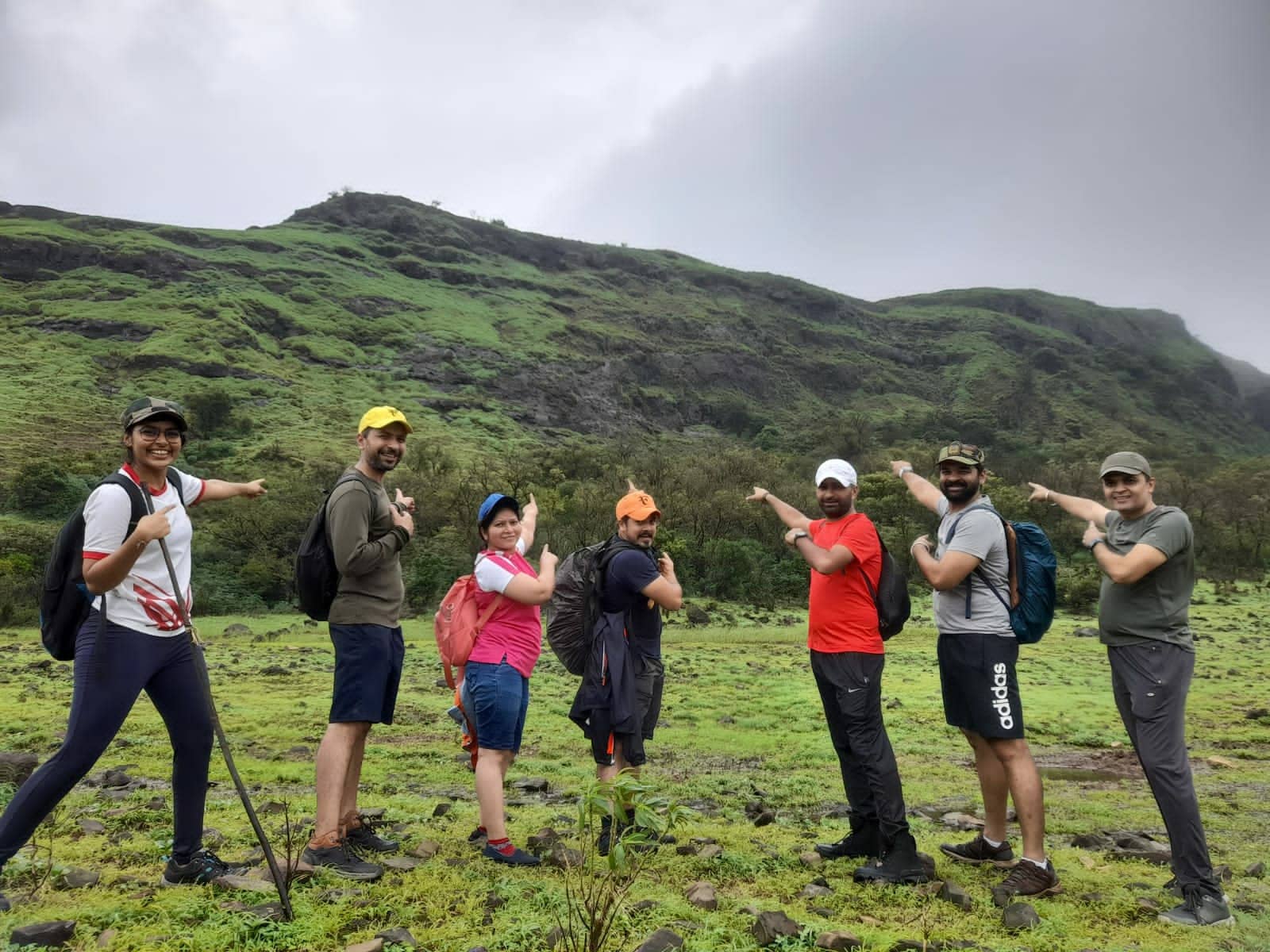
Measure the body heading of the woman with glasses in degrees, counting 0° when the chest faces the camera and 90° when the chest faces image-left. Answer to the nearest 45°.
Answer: approximately 315°

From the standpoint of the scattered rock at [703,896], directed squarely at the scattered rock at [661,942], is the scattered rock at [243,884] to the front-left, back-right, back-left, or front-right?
front-right

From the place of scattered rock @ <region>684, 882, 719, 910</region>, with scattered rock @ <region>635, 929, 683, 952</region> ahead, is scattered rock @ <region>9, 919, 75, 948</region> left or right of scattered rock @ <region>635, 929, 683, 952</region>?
right

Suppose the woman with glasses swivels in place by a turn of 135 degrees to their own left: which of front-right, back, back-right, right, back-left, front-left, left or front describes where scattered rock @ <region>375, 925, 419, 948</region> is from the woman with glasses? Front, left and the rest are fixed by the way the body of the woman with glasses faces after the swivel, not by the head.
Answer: back-right

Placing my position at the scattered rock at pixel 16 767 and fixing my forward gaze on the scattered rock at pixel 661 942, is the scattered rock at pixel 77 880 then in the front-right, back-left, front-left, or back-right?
front-right
